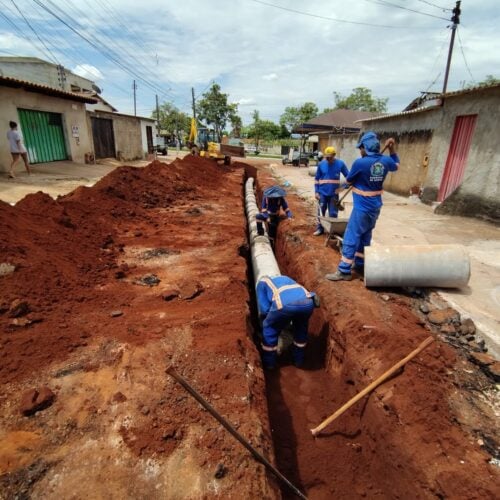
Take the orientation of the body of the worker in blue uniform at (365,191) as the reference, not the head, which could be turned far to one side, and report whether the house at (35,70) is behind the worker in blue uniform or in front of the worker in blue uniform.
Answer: in front

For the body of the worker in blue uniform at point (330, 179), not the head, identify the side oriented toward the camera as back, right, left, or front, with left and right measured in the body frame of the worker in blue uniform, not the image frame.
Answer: front

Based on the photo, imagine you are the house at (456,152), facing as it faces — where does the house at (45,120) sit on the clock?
the house at (45,120) is roughly at 1 o'clock from the house at (456,152).

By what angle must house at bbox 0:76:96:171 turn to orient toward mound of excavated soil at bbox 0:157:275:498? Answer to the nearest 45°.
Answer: approximately 45° to its right

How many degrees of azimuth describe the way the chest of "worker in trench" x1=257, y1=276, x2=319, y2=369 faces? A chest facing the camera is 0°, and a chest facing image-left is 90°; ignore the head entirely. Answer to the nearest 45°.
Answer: approximately 135°

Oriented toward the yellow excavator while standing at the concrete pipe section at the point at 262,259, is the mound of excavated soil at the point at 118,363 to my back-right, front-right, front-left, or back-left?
back-left

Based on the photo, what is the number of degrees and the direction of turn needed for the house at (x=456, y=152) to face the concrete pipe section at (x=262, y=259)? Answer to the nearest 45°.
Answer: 0° — it already faces it

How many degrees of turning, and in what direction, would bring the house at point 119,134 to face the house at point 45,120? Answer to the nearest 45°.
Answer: approximately 90° to its right

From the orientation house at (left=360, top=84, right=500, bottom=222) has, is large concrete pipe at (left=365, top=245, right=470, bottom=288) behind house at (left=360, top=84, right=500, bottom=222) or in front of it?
in front

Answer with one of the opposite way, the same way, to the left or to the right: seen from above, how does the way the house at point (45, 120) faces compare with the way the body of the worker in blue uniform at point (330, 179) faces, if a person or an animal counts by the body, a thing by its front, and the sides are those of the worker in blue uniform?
to the left

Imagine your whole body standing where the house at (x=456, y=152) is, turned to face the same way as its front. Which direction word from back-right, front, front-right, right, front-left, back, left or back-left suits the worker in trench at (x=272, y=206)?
front

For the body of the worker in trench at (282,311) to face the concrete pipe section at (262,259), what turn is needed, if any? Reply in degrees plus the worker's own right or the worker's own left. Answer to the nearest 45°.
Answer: approximately 45° to the worker's own right

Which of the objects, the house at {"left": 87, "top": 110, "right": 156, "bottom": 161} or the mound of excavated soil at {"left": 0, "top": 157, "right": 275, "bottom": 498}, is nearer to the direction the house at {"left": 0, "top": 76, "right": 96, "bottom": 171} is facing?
the mound of excavated soil

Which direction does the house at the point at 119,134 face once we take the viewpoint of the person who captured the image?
facing the viewer and to the right of the viewer

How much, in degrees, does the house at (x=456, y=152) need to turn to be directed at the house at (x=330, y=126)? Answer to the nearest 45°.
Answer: approximately 90° to its right

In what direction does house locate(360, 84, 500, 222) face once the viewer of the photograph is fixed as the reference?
facing the viewer and to the left of the viewer

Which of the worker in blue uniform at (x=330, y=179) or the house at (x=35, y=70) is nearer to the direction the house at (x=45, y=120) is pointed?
the worker in blue uniform
